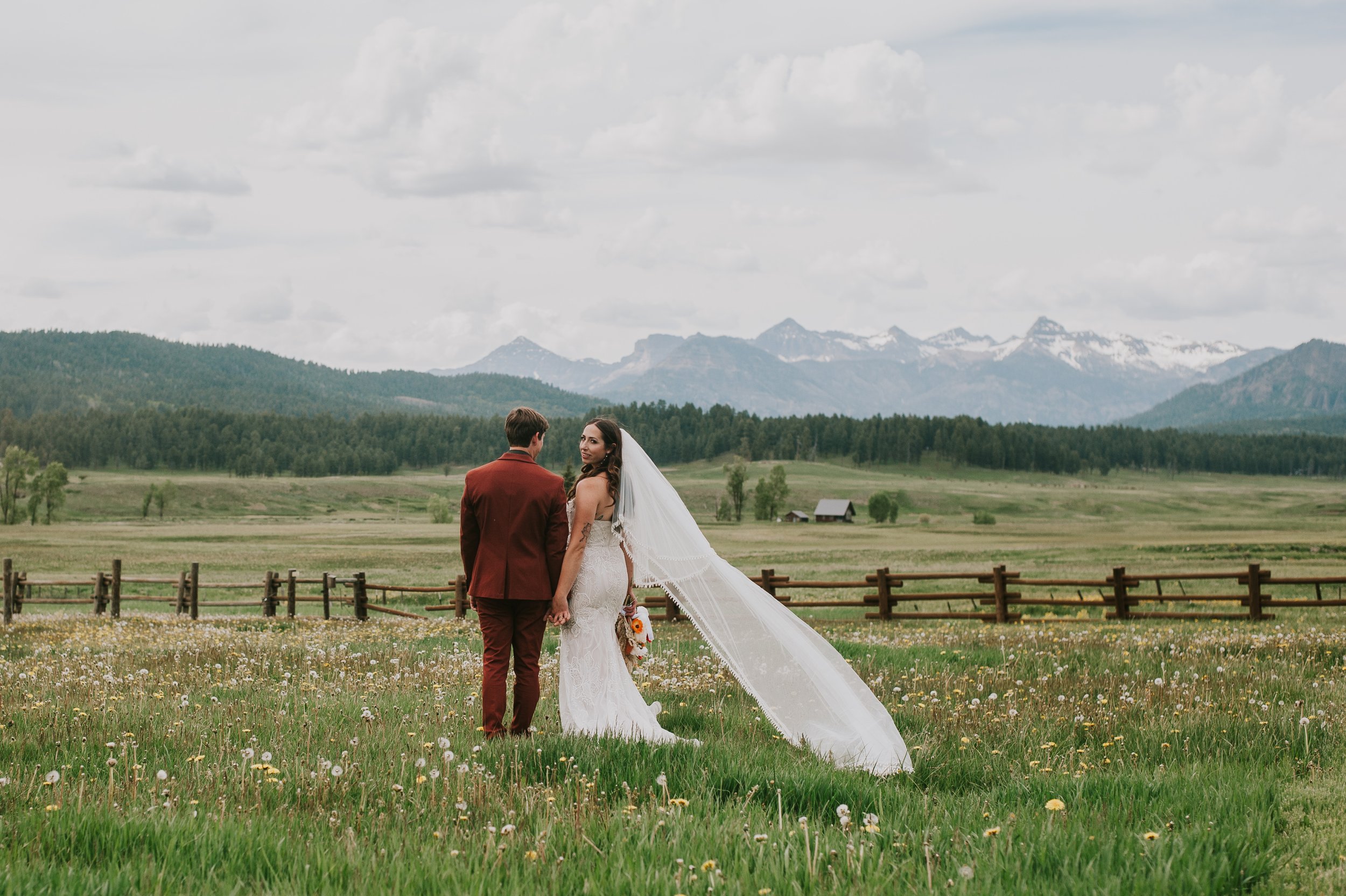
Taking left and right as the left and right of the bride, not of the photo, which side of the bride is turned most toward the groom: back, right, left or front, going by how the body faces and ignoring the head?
left

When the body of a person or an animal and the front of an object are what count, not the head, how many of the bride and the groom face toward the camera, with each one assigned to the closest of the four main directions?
0

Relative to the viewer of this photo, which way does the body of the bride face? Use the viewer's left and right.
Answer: facing away from the viewer and to the left of the viewer

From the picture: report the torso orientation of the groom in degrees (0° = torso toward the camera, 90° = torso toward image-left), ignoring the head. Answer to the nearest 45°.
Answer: approximately 180°

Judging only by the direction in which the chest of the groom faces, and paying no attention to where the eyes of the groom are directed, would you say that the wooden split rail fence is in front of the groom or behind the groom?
in front

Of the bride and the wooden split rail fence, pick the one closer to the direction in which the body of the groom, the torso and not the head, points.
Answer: the wooden split rail fence
